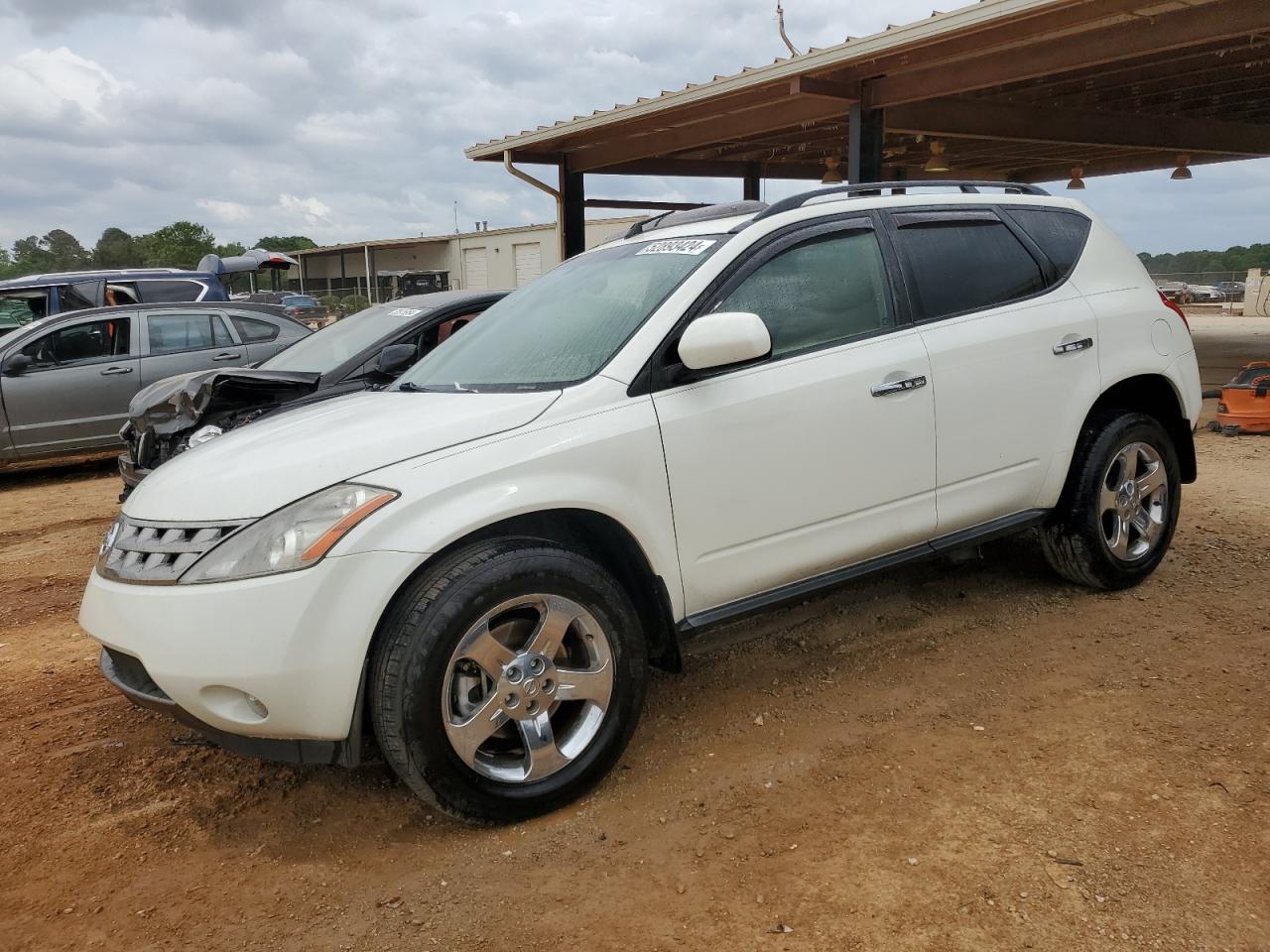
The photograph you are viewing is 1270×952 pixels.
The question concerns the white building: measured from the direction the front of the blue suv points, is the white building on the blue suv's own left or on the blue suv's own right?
on the blue suv's own right

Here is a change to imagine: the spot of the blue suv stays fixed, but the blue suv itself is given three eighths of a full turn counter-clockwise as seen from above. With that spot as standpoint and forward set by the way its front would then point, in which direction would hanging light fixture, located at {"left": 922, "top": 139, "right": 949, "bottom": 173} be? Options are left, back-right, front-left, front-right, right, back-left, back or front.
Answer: front-left

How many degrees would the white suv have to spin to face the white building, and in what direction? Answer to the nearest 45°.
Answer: approximately 135° to its right

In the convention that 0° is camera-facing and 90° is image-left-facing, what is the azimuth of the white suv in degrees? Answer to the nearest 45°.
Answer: approximately 45°

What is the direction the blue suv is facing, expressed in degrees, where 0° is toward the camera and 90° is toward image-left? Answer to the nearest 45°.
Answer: approximately 90°

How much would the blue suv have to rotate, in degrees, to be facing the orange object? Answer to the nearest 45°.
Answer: approximately 135° to its left

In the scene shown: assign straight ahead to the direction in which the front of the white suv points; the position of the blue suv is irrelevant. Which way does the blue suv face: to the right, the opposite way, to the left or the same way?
the same way

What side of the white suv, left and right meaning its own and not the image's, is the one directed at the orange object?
back

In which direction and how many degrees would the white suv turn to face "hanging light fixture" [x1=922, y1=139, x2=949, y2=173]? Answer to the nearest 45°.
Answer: approximately 135° to its right

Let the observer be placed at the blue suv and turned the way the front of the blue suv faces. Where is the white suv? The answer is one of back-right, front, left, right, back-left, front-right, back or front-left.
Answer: left

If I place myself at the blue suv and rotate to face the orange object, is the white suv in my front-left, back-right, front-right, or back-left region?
front-right

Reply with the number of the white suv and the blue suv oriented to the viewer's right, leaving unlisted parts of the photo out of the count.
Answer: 0
